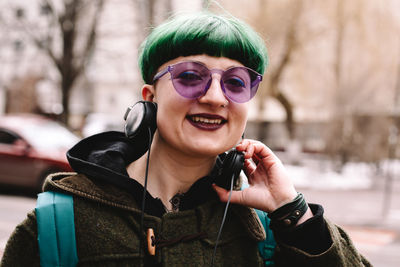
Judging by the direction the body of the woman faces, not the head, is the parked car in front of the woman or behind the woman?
behind

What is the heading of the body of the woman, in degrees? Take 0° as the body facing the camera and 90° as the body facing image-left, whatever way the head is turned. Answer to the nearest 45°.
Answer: approximately 0°

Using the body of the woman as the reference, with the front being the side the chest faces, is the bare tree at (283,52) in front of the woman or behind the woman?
behind

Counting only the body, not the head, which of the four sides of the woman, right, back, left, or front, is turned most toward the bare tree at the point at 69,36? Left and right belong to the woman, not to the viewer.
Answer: back

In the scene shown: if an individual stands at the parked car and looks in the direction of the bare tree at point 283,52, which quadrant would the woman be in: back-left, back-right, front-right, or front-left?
back-right
